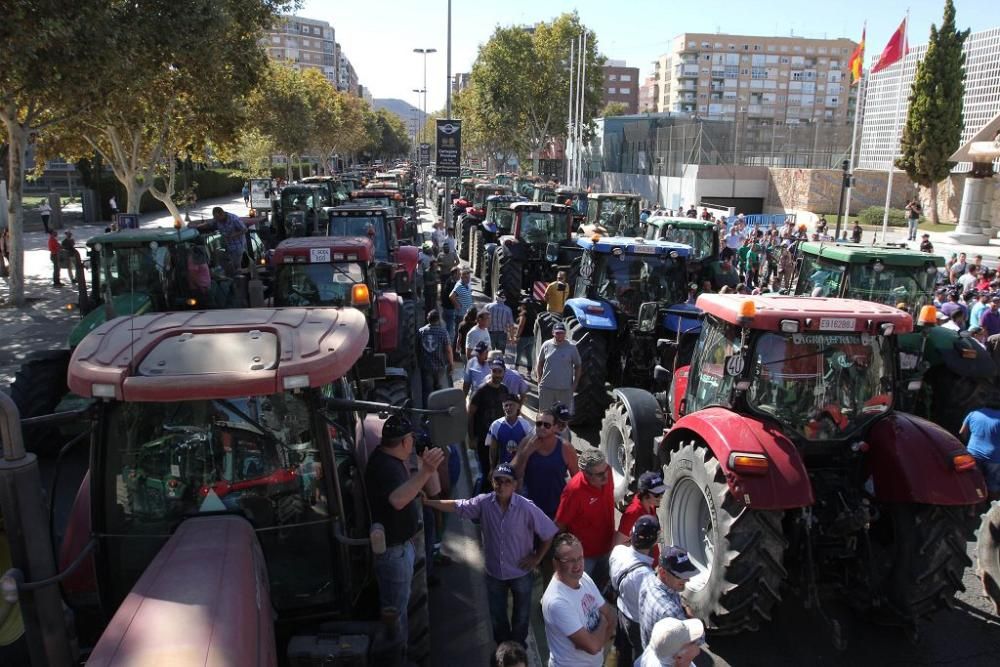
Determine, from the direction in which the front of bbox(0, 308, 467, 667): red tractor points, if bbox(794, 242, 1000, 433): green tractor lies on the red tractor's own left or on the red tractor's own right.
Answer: on the red tractor's own left

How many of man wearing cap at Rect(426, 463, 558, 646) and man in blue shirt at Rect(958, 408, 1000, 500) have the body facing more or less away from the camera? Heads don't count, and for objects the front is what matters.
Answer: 1

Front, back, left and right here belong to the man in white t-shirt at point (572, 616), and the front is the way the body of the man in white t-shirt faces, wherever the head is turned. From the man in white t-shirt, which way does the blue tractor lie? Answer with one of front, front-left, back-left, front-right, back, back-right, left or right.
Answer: back-left

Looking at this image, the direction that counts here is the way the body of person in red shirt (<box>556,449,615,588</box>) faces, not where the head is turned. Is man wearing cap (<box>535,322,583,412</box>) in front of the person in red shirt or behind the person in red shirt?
behind

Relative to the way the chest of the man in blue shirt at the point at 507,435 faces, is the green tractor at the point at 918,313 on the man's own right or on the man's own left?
on the man's own left

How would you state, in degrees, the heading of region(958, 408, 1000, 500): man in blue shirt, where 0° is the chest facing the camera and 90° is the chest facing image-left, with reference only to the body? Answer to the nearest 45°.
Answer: approximately 180°

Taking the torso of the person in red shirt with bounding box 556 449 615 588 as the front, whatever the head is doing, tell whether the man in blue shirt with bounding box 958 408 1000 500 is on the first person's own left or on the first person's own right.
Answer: on the first person's own left
